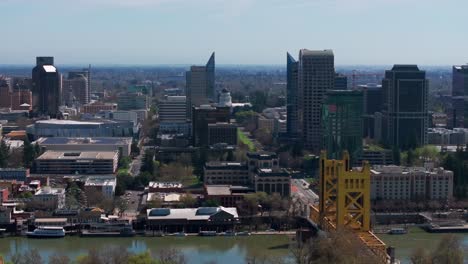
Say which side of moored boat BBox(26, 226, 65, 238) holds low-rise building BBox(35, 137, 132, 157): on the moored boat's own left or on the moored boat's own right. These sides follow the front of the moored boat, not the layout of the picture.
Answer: on the moored boat's own right

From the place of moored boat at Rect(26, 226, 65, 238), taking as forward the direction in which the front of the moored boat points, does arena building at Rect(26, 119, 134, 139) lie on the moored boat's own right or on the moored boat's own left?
on the moored boat's own right

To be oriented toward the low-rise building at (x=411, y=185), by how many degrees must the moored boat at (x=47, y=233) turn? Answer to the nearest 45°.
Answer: approximately 180°

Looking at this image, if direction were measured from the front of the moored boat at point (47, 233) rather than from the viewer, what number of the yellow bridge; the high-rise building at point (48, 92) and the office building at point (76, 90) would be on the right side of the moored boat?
2

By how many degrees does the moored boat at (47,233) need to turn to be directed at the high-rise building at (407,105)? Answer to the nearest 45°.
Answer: approximately 135° to its right

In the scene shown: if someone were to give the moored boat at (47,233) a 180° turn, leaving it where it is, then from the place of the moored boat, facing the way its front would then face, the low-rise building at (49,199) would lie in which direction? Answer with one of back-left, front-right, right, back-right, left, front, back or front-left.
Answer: left

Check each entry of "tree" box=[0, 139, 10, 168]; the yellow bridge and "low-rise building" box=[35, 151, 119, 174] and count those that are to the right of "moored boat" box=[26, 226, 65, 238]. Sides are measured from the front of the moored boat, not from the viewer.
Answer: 2

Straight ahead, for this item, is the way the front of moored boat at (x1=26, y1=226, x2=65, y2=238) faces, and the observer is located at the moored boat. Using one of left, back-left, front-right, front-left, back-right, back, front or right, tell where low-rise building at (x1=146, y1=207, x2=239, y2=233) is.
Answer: back

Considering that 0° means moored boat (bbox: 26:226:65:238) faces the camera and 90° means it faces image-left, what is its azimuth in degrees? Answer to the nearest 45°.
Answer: approximately 90°
